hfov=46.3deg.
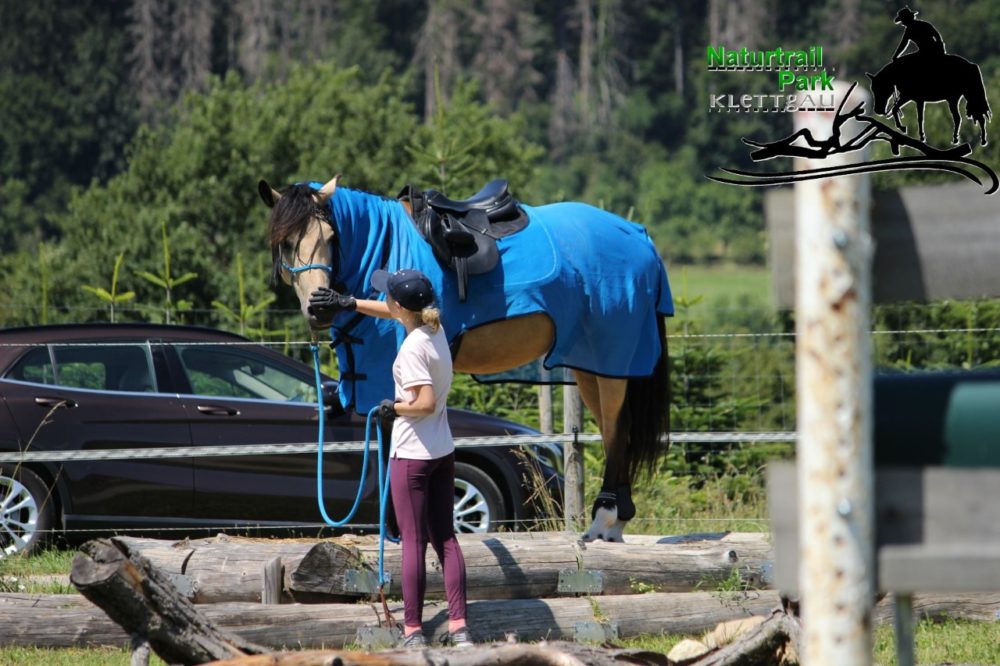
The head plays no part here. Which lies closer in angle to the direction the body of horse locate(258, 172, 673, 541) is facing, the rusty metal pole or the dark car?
the dark car

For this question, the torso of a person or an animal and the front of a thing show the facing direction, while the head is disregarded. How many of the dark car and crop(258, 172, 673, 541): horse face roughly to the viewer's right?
1

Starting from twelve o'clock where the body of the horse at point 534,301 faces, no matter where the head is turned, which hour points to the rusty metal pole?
The rusty metal pole is roughly at 9 o'clock from the horse.

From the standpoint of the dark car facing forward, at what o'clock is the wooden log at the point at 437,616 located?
The wooden log is roughly at 2 o'clock from the dark car.

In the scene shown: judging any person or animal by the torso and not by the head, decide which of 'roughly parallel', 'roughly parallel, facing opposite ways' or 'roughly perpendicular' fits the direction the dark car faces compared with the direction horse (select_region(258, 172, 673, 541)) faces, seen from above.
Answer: roughly parallel, facing opposite ways

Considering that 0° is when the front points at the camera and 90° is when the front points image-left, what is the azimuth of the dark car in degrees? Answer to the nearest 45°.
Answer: approximately 270°

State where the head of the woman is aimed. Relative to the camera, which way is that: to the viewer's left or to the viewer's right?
to the viewer's left

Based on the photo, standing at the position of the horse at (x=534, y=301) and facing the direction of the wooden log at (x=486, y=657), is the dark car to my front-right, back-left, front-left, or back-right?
back-right

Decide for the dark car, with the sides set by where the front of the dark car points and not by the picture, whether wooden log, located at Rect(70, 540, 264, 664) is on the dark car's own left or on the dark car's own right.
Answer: on the dark car's own right

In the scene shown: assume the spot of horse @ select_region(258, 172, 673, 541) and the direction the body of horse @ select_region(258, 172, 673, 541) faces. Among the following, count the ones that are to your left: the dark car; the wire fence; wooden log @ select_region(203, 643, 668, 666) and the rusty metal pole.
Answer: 2

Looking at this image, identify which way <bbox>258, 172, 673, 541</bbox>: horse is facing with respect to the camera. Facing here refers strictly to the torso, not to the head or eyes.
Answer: to the viewer's left
